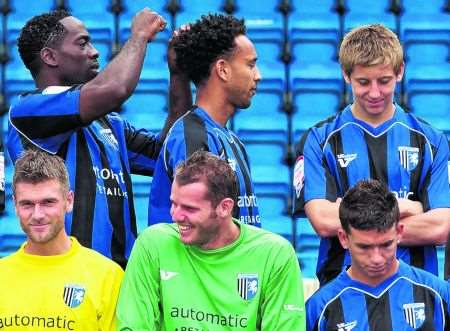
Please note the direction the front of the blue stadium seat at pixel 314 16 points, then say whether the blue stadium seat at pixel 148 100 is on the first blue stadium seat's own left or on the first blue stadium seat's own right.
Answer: on the first blue stadium seat's own right

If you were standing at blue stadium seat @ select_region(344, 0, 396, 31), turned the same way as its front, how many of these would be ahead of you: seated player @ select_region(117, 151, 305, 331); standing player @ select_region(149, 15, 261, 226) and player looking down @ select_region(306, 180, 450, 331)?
3

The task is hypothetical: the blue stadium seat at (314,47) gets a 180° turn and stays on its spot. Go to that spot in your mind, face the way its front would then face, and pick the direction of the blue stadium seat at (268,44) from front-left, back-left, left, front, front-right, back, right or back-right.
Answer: left

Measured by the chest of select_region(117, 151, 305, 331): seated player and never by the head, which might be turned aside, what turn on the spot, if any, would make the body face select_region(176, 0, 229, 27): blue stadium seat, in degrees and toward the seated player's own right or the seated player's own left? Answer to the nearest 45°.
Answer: approximately 180°

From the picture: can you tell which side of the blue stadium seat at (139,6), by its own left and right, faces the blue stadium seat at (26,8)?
right

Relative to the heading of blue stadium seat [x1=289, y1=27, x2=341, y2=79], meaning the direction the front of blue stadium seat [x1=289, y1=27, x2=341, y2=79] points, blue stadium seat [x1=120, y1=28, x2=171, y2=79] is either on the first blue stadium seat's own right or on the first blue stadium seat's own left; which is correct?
on the first blue stadium seat's own right
